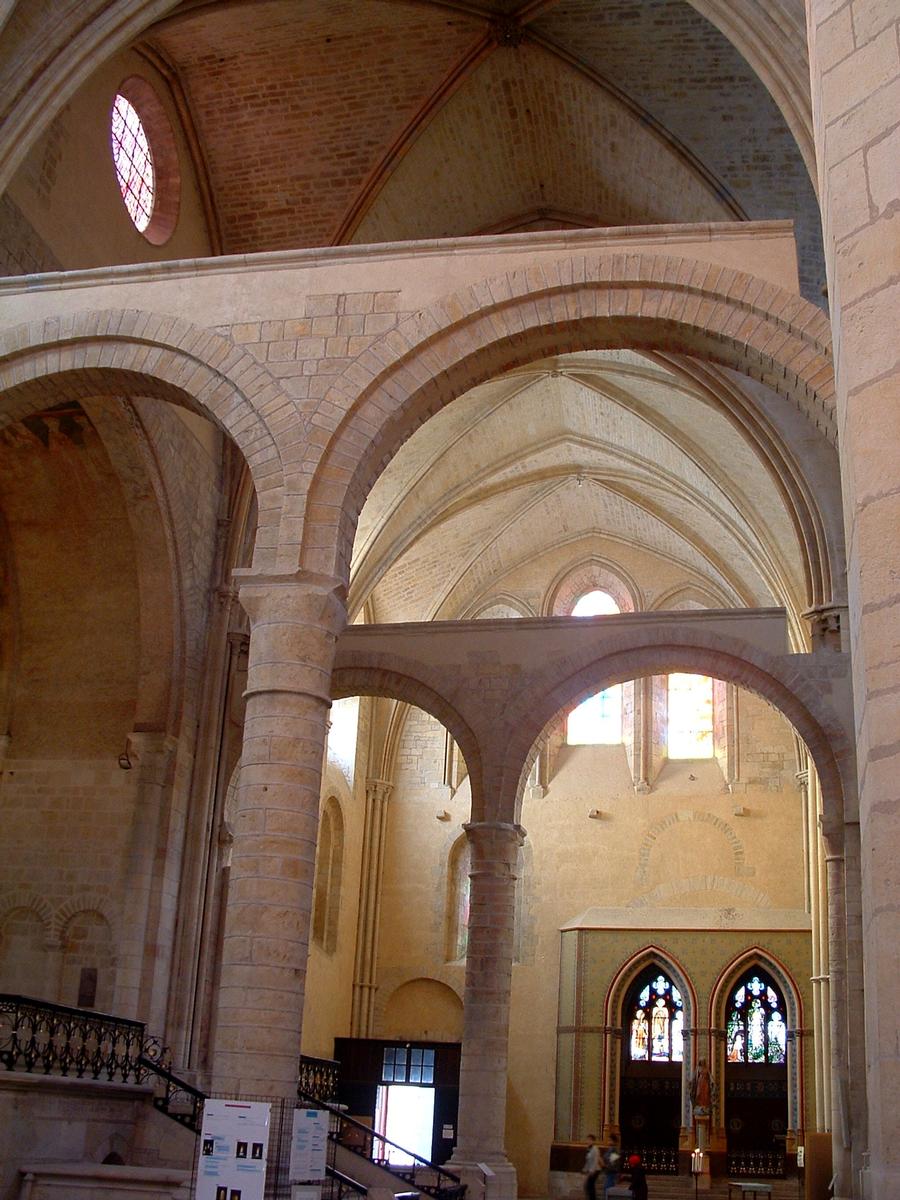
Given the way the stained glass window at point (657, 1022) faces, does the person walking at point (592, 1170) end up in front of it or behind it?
in front

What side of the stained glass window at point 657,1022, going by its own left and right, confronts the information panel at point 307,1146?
front

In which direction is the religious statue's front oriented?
toward the camera

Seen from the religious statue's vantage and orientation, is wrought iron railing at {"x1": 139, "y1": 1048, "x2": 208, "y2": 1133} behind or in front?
in front

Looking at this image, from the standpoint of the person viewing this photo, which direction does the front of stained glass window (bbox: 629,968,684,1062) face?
facing the viewer

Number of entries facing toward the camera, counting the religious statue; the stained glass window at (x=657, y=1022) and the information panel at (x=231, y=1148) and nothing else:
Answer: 3

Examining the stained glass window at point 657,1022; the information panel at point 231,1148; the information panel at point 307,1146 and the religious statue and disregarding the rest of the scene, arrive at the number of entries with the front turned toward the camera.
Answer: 4

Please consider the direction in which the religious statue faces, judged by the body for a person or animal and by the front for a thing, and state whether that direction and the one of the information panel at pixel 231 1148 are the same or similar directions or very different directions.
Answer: same or similar directions

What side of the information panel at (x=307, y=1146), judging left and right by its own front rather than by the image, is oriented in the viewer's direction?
front

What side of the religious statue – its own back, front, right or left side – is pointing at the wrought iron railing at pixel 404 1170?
front

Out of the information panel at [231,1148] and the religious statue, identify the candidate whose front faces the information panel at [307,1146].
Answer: the religious statue
